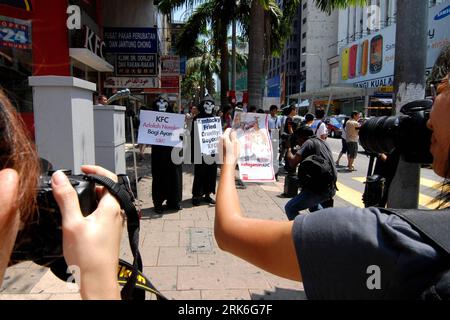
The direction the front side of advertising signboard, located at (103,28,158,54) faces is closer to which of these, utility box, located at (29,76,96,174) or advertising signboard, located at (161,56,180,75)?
the utility box

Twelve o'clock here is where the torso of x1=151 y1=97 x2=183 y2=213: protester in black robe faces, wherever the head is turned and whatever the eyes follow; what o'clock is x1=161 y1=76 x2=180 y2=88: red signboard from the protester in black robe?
The red signboard is roughly at 6 o'clock from the protester in black robe.

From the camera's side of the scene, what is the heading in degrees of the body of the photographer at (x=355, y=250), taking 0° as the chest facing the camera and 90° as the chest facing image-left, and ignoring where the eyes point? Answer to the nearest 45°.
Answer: approximately 90°

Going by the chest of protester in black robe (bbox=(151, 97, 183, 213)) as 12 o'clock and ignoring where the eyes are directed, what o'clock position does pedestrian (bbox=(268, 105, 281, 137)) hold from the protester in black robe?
The pedestrian is roughly at 7 o'clock from the protester in black robe.

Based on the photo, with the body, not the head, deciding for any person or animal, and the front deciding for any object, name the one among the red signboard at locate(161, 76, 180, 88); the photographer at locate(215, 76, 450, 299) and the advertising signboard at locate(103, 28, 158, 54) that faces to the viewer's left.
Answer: the photographer

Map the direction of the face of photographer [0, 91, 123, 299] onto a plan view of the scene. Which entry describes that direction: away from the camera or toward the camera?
away from the camera

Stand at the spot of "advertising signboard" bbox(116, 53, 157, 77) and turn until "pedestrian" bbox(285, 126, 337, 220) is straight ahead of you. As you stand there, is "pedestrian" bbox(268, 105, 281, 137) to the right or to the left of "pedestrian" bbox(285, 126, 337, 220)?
left

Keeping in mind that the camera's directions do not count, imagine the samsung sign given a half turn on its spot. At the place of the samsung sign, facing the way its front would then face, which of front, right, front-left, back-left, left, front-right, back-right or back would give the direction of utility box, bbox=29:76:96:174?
back-right

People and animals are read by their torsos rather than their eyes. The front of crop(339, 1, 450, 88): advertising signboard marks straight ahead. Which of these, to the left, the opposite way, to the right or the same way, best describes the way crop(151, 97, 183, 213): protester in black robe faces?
to the left

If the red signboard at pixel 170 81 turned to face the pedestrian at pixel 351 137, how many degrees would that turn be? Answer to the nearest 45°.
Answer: approximately 45° to its left

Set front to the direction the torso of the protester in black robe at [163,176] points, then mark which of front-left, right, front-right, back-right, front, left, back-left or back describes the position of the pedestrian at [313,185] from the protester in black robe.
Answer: front-left

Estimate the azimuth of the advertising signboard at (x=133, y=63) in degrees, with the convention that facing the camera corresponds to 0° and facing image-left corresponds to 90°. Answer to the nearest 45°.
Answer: approximately 0°
